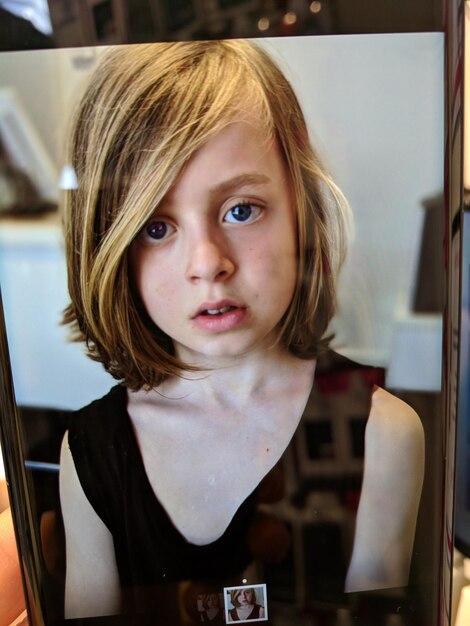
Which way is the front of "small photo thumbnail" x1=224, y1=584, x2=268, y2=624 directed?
toward the camera
